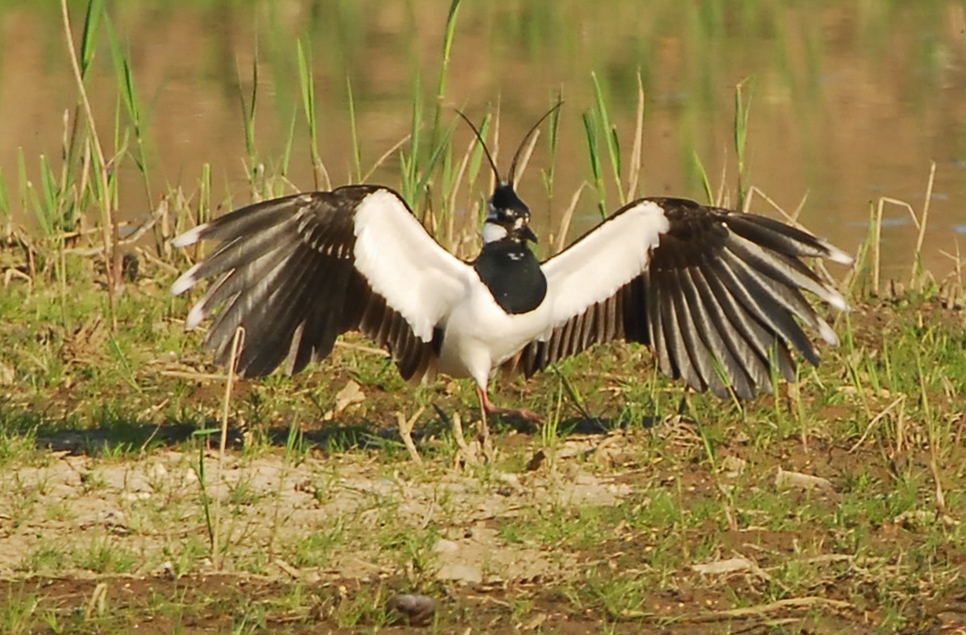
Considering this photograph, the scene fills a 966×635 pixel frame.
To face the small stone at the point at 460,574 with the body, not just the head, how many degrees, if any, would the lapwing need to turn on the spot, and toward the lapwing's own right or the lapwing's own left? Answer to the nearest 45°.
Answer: approximately 45° to the lapwing's own right

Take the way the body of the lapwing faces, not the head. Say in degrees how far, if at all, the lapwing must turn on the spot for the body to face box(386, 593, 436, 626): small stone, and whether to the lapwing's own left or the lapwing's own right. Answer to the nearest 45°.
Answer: approximately 45° to the lapwing's own right

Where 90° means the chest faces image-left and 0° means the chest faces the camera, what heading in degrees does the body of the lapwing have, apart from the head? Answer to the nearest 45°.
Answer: approximately 315°

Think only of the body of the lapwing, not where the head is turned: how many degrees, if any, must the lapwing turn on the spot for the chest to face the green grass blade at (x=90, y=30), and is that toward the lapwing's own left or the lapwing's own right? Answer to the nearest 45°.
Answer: approximately 180°

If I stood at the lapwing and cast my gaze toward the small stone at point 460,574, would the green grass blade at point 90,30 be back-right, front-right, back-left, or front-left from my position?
back-right
